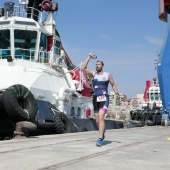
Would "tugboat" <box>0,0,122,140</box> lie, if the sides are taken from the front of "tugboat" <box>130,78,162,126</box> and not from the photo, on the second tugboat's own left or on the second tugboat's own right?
on the second tugboat's own right

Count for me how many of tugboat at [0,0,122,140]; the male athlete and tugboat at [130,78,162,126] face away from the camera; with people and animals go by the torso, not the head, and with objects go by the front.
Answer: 0

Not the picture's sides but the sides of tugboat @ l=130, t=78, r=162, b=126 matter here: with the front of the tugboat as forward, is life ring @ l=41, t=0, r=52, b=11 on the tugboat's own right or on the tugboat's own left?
on the tugboat's own right

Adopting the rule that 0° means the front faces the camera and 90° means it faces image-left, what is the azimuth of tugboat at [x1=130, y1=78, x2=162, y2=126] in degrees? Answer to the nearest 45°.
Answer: approximately 315°

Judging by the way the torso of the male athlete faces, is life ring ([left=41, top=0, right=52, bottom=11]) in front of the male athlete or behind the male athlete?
behind

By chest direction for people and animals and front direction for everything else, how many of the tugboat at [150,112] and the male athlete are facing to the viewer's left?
0

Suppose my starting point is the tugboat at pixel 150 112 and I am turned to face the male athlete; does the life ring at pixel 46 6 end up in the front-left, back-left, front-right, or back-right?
front-right

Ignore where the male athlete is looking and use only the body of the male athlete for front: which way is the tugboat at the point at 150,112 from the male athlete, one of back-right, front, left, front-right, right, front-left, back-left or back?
back

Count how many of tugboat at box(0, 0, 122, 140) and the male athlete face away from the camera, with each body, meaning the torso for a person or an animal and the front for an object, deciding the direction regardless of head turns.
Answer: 0

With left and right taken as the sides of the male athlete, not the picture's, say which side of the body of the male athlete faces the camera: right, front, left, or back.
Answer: front

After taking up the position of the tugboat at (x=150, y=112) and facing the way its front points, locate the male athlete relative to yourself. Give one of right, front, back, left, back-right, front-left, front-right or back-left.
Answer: front-right

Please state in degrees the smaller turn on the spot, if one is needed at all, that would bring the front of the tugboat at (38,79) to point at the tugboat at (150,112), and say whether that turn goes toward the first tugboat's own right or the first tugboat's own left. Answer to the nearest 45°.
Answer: approximately 180°
